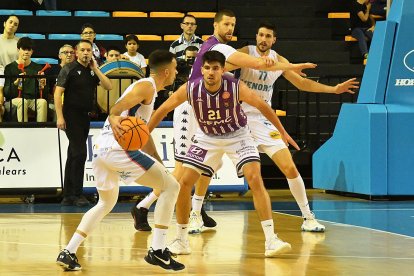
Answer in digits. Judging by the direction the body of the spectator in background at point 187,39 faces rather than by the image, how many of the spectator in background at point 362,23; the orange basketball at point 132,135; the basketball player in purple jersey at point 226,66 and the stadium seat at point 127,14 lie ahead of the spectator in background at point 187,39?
2

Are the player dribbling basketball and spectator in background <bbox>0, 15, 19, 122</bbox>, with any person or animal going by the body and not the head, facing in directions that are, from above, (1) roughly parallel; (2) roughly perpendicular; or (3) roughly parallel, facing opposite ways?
roughly perpendicular

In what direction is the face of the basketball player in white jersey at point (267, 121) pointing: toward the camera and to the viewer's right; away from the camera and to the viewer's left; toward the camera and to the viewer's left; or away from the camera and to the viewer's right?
toward the camera and to the viewer's left

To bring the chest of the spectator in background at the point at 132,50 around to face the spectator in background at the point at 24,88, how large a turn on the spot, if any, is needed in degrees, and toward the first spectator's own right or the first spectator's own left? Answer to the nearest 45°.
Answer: approximately 45° to the first spectator's own right

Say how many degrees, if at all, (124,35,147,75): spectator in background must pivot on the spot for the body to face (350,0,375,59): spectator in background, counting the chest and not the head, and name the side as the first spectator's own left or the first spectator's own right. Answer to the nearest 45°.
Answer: approximately 135° to the first spectator's own left

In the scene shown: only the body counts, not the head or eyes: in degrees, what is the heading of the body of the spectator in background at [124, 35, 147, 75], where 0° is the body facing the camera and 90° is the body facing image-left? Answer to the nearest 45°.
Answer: approximately 0°

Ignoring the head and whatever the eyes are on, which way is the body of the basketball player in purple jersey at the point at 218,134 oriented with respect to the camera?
toward the camera

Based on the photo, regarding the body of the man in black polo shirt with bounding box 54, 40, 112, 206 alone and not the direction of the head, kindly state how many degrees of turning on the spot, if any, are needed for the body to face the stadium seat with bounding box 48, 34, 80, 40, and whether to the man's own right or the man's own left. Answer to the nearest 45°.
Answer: approximately 135° to the man's own left

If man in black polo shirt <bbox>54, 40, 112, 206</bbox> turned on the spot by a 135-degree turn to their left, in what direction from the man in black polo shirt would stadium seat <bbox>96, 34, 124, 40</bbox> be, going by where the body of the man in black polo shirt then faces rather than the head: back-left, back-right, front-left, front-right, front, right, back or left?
front

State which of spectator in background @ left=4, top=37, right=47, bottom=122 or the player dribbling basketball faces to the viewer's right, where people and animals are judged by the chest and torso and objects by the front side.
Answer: the player dribbling basketball

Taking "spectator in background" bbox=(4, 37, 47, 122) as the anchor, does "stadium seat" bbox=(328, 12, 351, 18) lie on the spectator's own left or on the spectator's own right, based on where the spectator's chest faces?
on the spectator's own left

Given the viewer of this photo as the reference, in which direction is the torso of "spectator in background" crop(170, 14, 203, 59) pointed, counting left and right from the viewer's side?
facing the viewer

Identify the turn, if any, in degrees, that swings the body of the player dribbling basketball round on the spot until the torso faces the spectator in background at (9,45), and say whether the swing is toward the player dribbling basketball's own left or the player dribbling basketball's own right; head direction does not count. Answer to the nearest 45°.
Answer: approximately 90° to the player dribbling basketball's own left

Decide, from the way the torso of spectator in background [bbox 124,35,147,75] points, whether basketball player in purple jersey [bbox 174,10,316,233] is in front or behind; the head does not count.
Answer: in front

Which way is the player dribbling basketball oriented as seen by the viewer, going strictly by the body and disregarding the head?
to the viewer's right
